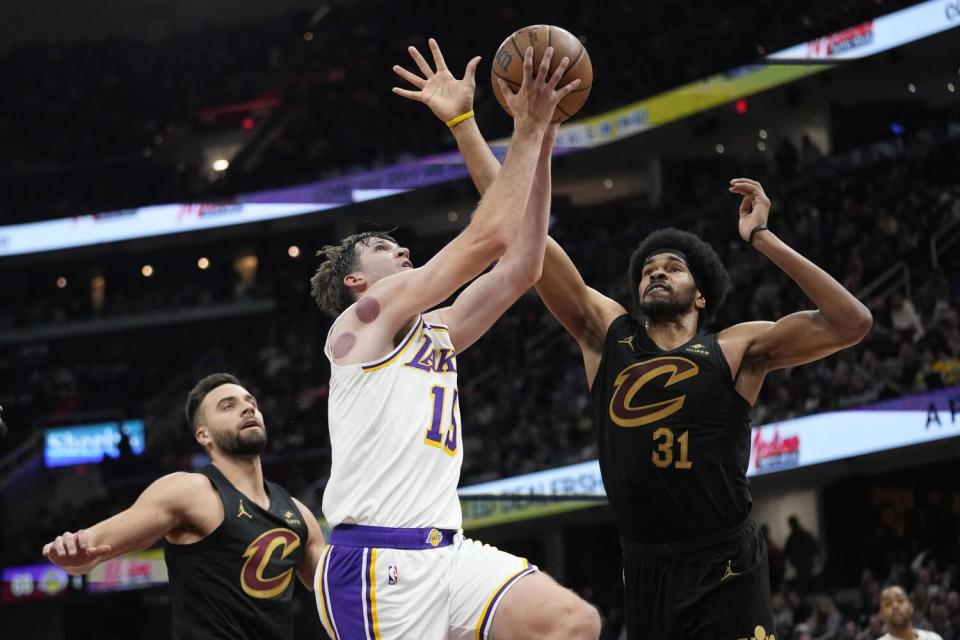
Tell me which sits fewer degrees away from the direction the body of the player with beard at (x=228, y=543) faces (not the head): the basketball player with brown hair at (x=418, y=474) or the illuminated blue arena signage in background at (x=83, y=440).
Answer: the basketball player with brown hair

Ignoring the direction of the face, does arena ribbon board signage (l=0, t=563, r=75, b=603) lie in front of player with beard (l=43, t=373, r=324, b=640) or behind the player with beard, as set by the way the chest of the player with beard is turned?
behind

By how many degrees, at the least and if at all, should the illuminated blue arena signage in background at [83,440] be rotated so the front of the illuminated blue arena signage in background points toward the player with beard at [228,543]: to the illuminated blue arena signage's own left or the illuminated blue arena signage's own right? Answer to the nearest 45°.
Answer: approximately 45° to the illuminated blue arena signage's own right

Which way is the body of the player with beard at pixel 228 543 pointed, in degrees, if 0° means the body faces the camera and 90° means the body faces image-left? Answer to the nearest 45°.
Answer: approximately 315°

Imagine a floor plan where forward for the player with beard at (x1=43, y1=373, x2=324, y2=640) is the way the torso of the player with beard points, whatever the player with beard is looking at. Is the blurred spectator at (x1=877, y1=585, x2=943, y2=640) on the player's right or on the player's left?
on the player's left

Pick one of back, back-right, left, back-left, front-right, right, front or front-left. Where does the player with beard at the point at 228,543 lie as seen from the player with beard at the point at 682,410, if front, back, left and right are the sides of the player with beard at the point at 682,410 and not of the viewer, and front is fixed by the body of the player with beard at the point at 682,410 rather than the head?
right

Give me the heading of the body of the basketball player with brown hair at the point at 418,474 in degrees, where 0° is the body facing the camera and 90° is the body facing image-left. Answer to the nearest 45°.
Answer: approximately 315°
